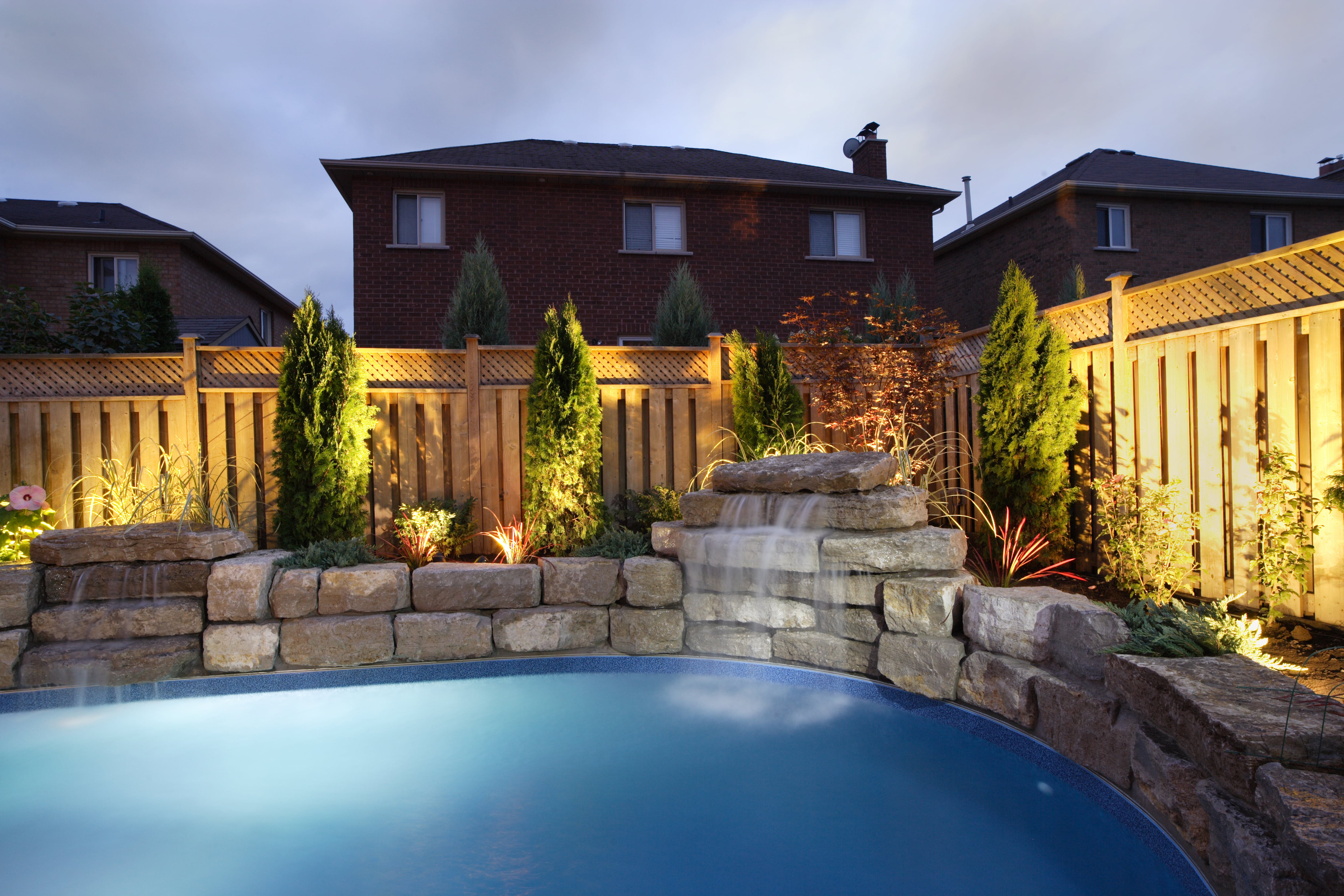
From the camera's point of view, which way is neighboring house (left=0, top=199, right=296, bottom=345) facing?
away from the camera

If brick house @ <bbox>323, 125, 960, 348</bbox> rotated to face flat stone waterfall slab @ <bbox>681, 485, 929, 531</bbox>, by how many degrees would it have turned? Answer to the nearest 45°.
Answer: approximately 180°

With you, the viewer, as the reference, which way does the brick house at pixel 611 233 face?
facing away from the viewer

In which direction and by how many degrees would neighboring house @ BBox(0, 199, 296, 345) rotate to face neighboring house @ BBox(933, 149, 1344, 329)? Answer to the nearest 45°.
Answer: approximately 135° to its right

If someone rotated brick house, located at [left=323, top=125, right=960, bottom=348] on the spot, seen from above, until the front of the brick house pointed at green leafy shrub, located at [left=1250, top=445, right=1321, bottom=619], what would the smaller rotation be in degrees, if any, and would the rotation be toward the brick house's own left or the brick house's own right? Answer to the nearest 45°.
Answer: approximately 135° to the brick house's own right

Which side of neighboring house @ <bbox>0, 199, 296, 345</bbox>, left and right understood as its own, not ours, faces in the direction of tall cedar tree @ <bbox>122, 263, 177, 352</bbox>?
back

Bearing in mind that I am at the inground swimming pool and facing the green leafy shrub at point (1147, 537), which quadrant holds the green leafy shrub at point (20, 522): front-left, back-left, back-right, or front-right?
back-left
